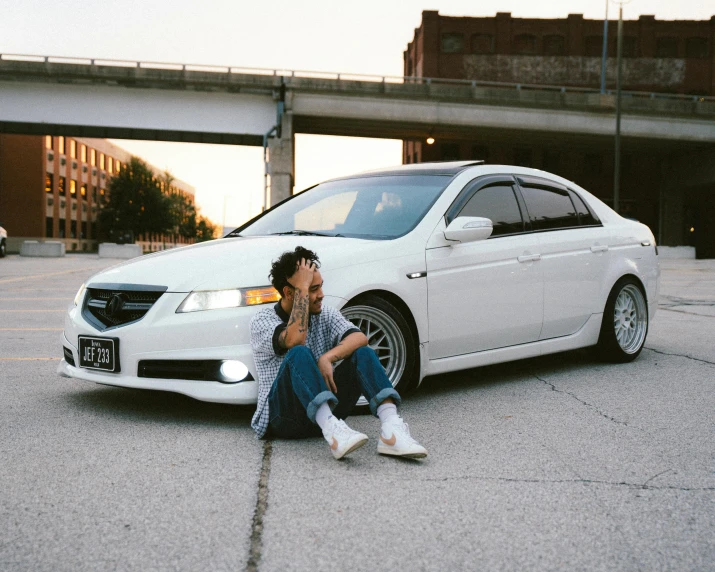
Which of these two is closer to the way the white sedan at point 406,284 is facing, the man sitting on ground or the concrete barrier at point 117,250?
the man sitting on ground

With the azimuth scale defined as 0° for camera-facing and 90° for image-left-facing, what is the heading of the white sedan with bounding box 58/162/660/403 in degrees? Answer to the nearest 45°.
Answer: approximately 45°

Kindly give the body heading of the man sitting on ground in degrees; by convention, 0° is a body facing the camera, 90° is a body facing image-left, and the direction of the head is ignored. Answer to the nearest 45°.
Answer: approximately 315°

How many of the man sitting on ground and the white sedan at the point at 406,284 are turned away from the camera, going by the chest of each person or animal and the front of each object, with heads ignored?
0

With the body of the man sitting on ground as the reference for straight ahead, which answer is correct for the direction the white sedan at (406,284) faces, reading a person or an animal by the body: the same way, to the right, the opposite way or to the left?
to the right

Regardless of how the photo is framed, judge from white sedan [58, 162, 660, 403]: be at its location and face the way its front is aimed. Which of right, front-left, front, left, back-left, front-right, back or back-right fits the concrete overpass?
back-right

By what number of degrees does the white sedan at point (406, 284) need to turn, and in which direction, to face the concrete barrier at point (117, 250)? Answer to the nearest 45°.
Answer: approximately 135° to its right

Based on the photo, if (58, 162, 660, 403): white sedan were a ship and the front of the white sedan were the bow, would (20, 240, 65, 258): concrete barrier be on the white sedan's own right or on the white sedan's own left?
on the white sedan's own right

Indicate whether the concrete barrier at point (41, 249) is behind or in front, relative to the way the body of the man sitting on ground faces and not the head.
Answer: behind

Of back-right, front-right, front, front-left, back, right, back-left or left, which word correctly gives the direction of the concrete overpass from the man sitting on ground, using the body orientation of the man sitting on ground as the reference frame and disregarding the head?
back-left

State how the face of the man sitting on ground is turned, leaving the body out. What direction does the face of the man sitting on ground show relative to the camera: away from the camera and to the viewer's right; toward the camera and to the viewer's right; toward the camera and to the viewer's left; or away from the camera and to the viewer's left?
toward the camera and to the viewer's right
